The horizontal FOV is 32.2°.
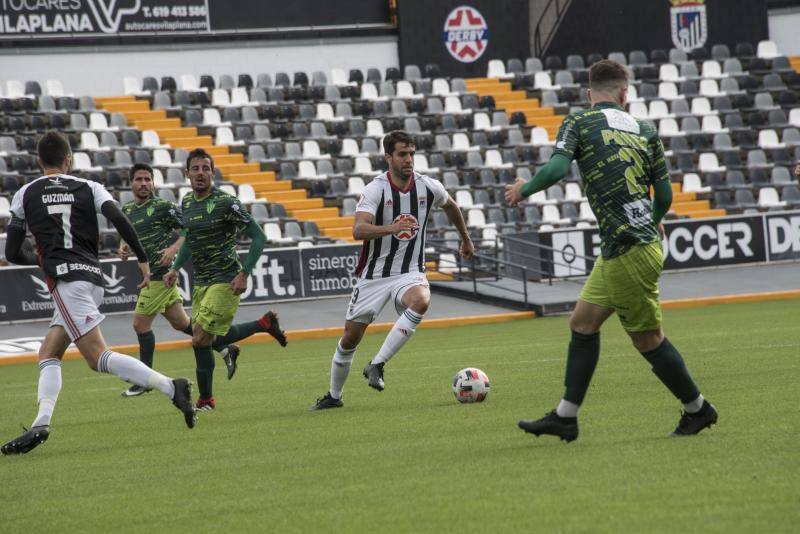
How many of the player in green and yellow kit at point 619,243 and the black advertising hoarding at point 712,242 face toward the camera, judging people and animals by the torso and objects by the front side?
1

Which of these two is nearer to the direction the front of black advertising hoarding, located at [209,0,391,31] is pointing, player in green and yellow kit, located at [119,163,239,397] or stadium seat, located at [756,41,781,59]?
the player in green and yellow kit

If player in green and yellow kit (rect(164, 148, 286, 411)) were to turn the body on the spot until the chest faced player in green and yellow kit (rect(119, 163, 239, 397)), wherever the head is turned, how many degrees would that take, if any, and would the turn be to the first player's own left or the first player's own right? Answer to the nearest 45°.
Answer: approximately 135° to the first player's own right

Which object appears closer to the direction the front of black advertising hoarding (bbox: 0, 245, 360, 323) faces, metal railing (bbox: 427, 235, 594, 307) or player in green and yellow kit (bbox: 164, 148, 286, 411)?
the player in green and yellow kit

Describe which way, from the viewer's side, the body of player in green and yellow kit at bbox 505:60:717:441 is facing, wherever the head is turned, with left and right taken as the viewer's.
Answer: facing away from the viewer and to the left of the viewer

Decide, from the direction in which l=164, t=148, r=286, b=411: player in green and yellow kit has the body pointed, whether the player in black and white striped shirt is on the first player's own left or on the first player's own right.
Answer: on the first player's own left

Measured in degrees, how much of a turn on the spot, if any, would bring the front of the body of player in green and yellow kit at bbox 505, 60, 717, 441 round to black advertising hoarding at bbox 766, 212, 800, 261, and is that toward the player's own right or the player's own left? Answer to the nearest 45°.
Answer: approximately 45° to the player's own right

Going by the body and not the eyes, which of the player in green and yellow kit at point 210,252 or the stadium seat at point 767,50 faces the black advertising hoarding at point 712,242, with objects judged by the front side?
the stadium seat

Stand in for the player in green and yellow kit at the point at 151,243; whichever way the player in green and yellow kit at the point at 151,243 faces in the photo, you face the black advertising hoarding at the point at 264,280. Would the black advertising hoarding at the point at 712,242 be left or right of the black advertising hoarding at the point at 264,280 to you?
right
